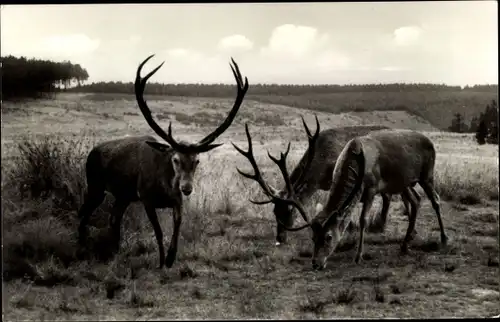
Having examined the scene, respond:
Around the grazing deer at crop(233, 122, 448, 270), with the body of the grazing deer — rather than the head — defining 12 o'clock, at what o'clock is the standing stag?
The standing stag is roughly at 1 o'clock from the grazing deer.

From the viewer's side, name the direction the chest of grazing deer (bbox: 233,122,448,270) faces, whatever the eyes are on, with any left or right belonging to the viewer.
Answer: facing the viewer and to the left of the viewer

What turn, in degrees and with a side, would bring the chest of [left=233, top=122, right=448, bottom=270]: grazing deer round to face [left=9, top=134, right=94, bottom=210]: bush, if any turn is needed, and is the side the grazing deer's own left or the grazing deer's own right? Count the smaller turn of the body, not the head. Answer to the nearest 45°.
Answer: approximately 45° to the grazing deer's own right

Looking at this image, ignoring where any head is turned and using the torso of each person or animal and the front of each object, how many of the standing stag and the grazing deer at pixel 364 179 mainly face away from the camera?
0

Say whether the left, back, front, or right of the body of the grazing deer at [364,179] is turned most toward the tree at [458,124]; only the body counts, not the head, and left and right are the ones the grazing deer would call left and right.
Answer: back

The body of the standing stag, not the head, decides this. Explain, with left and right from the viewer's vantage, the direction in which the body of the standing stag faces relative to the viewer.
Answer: facing the viewer and to the right of the viewer

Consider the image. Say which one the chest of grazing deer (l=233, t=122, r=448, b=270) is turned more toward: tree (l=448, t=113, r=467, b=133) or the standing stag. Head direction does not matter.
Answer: the standing stag
